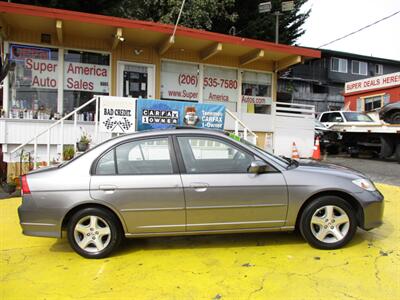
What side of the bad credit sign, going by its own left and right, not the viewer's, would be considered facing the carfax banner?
left

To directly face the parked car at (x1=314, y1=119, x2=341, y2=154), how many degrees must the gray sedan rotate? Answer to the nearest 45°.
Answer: approximately 45° to its left

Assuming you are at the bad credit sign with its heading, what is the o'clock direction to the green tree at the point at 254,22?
The green tree is roughly at 7 o'clock from the bad credit sign.

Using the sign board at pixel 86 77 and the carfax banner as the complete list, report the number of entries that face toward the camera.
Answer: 2

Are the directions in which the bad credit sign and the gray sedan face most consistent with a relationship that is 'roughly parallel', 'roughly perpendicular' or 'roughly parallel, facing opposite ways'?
roughly perpendicular

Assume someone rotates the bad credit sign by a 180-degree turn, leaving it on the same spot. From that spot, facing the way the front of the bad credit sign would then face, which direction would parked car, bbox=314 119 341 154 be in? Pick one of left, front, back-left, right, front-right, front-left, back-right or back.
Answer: front-right

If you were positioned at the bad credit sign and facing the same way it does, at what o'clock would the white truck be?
The white truck is roughly at 8 o'clock from the bad credit sign.

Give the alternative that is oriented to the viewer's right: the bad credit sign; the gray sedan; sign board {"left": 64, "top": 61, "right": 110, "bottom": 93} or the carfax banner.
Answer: the gray sedan

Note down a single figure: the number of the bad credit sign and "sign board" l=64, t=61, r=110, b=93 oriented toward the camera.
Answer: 2

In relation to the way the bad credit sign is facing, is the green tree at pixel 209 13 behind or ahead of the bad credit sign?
behind

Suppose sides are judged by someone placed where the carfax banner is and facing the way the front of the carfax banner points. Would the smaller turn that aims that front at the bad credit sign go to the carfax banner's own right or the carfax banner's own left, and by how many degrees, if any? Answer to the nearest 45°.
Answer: approximately 90° to the carfax banner's own right

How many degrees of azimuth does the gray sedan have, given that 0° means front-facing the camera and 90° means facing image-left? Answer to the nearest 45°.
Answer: approximately 270°

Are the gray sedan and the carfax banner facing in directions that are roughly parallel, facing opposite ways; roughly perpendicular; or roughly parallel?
roughly perpendicular

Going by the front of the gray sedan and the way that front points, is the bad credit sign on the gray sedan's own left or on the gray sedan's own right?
on the gray sedan's own left

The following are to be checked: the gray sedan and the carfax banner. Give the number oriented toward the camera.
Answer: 1
